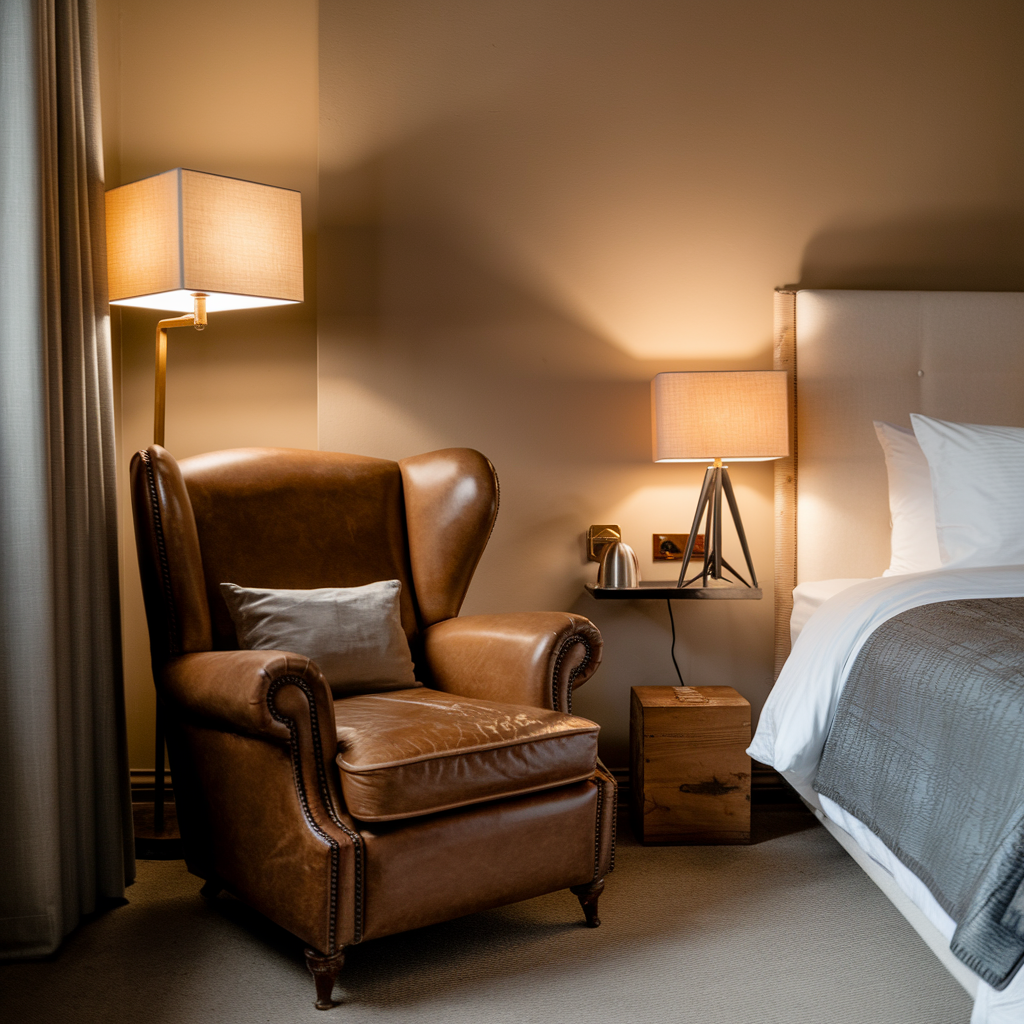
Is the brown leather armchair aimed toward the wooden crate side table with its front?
no

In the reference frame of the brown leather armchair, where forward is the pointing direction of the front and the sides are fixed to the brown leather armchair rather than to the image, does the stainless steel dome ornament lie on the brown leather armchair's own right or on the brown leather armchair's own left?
on the brown leather armchair's own left

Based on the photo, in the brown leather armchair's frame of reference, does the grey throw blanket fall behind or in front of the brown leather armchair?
in front

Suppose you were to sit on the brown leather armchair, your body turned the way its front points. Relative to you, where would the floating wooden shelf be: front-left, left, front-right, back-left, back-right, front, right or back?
left

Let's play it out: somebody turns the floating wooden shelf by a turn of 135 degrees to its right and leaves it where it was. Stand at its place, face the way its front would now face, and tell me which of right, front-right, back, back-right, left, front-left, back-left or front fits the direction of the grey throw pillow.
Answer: left

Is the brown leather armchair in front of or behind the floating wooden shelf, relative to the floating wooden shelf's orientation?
in front

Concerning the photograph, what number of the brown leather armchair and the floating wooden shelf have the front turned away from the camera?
0

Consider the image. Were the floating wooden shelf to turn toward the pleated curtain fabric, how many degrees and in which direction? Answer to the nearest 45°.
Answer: approximately 45° to its right

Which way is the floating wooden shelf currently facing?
toward the camera
